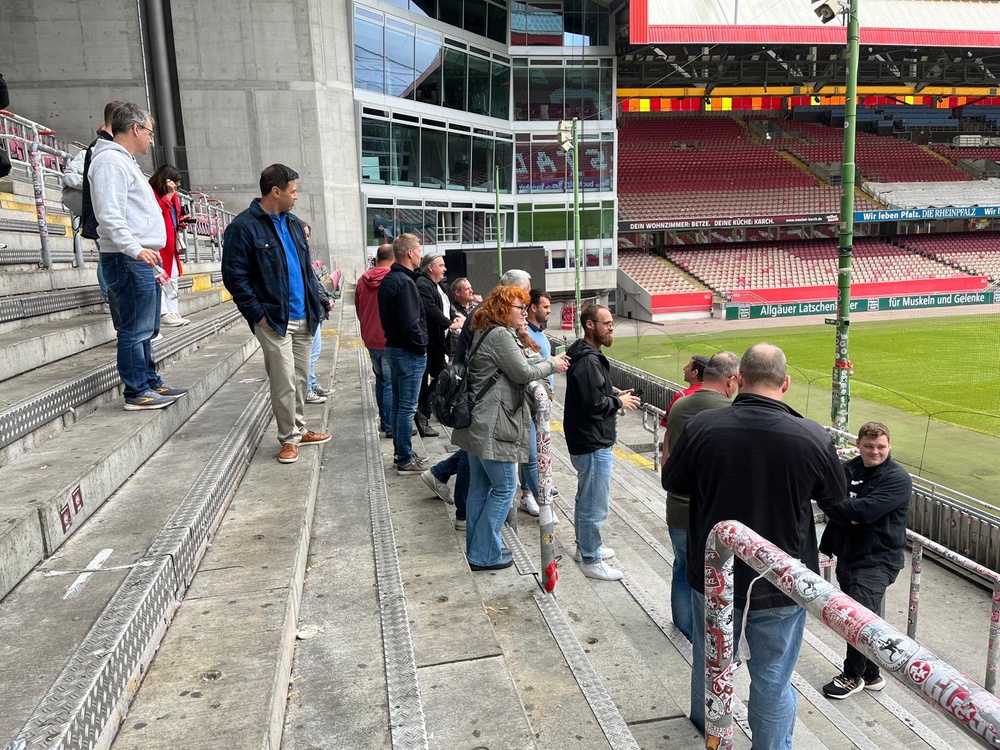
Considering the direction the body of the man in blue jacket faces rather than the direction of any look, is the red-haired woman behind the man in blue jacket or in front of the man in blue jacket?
in front

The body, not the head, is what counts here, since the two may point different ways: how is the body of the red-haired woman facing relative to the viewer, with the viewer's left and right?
facing to the right of the viewer

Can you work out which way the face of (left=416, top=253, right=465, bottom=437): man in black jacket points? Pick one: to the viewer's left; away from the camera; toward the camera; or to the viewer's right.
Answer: to the viewer's right

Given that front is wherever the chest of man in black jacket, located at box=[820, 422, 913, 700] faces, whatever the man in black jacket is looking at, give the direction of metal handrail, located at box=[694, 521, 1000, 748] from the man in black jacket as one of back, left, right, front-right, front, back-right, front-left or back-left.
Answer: front-left

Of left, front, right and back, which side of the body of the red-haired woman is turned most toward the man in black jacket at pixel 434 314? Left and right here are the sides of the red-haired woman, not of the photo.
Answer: left

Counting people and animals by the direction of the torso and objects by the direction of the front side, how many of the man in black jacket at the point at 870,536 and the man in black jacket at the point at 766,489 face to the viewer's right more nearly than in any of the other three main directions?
0

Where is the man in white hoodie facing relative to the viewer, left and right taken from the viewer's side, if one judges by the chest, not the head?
facing to the right of the viewer

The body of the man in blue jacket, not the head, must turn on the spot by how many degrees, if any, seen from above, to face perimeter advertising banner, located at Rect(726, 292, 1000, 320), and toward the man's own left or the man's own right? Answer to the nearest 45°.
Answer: approximately 90° to the man's own left

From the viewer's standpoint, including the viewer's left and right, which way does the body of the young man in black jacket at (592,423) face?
facing to the right of the viewer

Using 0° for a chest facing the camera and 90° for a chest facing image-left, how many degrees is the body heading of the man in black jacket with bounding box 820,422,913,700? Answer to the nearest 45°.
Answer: approximately 45°

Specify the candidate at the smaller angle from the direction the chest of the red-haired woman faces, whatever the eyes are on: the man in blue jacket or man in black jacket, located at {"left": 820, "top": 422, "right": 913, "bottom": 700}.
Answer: the man in black jacket

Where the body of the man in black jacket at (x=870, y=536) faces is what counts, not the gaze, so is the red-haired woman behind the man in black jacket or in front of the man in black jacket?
in front

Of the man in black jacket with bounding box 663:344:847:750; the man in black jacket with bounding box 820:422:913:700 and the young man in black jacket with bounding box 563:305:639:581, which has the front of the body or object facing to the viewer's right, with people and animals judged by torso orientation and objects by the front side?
the young man in black jacket

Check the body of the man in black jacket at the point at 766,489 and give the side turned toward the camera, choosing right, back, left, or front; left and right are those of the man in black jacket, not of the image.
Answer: back

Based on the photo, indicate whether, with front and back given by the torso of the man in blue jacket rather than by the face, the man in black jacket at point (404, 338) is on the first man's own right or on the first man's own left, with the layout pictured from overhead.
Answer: on the first man's own left
